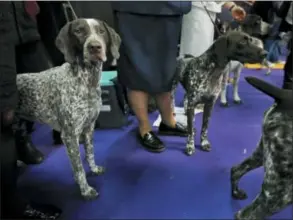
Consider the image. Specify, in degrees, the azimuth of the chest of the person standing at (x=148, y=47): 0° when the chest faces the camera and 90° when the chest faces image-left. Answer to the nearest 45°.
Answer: approximately 315°

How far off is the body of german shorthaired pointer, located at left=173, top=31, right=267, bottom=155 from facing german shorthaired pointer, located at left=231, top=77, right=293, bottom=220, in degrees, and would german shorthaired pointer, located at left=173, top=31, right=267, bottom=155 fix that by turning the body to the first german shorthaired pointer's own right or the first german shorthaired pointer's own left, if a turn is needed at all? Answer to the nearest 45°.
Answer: approximately 45° to the first german shorthaired pointer's own right

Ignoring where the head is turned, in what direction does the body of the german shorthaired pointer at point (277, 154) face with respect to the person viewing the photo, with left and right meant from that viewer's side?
facing to the right of the viewer

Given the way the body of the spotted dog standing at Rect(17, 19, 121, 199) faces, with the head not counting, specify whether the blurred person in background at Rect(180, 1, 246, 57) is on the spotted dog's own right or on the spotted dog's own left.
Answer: on the spotted dog's own left

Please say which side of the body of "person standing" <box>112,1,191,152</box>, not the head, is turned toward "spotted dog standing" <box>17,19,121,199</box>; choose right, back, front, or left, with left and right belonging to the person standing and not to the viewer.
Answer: right

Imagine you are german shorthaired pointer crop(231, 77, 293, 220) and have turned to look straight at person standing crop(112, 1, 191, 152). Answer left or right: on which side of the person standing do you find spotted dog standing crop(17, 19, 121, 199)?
left
